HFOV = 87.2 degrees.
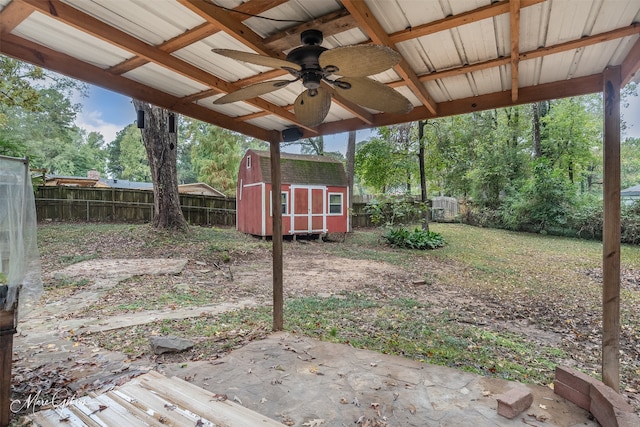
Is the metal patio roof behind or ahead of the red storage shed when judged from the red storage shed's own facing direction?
ahead

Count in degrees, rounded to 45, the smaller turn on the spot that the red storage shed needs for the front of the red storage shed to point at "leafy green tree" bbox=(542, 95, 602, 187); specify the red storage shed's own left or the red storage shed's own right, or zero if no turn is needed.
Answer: approximately 45° to the red storage shed's own left

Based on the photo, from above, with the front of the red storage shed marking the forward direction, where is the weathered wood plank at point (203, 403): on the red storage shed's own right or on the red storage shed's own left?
on the red storage shed's own right

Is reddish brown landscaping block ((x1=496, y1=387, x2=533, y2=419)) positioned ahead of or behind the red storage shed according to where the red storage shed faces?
ahead

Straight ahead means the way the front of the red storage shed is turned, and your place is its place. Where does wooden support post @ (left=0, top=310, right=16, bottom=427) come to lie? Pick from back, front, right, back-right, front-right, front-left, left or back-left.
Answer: front-right

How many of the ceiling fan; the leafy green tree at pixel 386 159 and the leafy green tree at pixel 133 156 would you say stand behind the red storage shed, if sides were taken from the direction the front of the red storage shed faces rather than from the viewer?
1

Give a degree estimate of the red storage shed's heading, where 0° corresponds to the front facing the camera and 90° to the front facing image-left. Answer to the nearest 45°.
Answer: approximately 315°

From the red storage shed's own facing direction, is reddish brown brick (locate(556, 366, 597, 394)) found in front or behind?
in front

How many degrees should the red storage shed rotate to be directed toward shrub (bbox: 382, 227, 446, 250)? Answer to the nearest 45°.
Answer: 0° — it already faces it

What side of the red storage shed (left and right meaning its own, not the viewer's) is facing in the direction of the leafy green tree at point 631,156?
left

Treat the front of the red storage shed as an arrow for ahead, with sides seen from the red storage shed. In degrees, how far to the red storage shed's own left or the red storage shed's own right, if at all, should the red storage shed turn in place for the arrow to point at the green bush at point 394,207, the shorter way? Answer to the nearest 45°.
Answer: approximately 45° to the red storage shed's own left

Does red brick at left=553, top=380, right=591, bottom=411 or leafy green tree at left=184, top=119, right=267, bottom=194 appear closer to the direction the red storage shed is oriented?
the red brick

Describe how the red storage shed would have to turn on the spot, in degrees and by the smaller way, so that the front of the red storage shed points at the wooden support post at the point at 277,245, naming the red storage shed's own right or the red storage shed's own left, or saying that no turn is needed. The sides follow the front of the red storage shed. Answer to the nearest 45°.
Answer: approximately 45° to the red storage shed's own right

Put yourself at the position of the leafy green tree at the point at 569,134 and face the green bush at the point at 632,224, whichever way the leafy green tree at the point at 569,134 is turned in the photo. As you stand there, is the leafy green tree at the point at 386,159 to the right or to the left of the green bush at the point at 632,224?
right

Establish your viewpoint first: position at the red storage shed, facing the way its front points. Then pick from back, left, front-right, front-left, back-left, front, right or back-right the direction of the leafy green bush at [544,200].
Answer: front-left

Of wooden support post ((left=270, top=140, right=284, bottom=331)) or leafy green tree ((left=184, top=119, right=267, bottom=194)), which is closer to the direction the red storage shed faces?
the wooden support post
